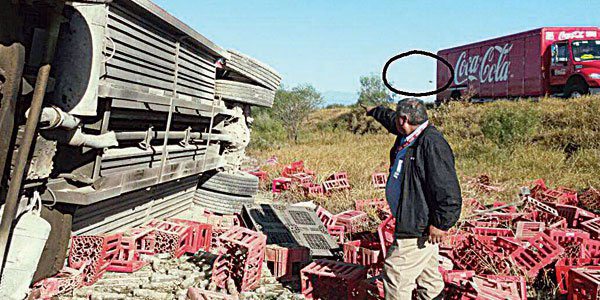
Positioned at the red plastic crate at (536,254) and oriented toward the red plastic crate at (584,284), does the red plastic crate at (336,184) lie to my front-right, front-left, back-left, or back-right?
back-right

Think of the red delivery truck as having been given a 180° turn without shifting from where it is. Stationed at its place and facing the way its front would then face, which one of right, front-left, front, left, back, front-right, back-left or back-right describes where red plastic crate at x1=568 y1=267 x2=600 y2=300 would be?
back-left

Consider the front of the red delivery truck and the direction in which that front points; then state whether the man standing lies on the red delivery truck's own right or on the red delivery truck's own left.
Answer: on the red delivery truck's own right

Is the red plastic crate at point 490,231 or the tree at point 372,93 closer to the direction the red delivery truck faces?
the red plastic crate

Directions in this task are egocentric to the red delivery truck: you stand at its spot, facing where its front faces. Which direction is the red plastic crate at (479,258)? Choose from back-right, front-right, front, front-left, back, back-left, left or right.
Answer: front-right

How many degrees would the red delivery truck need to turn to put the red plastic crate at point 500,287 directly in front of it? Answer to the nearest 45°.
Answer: approximately 45° to its right

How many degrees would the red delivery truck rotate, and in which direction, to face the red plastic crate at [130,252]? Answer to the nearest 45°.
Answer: approximately 45° to its right

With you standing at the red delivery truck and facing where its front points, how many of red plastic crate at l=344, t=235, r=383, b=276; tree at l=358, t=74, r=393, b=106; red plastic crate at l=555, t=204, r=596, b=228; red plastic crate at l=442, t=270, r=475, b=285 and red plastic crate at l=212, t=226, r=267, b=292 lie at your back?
1

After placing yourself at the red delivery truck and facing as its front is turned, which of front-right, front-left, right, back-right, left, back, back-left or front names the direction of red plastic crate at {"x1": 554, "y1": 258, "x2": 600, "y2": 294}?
front-right

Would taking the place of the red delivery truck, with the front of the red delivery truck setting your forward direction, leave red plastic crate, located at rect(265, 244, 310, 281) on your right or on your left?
on your right

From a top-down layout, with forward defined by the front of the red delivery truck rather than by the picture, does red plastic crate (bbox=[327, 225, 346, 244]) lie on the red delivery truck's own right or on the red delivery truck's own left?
on the red delivery truck's own right

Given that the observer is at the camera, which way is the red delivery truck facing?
facing the viewer and to the right of the viewer

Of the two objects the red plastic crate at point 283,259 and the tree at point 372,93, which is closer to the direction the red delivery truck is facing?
the red plastic crate
